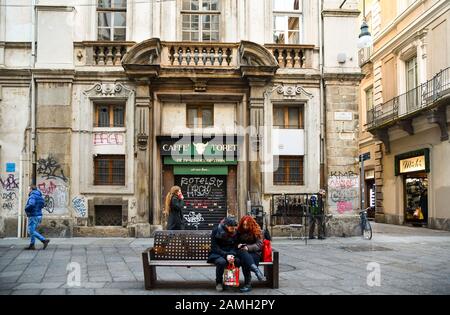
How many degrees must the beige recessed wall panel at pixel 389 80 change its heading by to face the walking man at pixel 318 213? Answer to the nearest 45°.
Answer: approximately 45° to its left

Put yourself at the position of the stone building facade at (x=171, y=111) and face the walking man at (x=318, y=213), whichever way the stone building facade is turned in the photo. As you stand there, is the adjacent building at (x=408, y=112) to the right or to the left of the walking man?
left

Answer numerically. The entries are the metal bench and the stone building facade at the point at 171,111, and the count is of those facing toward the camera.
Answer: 2

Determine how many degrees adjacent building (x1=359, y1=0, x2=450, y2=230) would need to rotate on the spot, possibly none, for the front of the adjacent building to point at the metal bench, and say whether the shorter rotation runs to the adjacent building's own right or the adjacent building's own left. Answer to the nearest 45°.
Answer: approximately 45° to the adjacent building's own left

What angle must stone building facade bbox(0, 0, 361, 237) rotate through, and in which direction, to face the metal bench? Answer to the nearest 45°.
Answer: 0° — it already faces it

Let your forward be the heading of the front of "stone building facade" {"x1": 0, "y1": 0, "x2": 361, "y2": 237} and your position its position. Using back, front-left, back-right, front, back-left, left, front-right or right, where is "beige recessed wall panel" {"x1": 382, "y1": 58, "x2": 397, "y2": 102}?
back-left

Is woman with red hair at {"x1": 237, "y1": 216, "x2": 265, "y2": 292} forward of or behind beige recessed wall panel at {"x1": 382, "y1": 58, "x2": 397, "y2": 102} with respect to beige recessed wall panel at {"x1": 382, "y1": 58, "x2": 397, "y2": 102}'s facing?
forward

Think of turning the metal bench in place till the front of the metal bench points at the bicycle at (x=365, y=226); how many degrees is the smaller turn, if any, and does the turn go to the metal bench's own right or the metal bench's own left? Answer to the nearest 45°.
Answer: approximately 135° to the metal bench's own left
